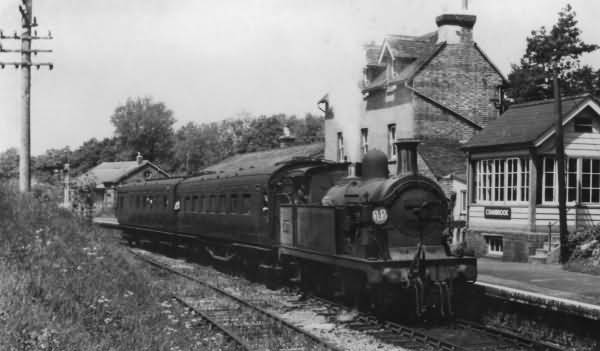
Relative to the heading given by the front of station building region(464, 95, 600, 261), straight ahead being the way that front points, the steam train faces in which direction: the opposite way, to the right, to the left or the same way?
to the left

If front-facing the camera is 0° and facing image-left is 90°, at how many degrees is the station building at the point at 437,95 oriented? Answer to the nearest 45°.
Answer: approximately 45°

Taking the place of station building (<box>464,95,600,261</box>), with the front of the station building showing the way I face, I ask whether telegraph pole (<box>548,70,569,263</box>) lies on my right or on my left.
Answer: on my left

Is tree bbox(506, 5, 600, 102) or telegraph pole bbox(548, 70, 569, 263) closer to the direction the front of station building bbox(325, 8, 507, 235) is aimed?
the telegraph pole

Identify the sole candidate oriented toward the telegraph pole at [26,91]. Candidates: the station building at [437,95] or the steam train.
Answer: the station building

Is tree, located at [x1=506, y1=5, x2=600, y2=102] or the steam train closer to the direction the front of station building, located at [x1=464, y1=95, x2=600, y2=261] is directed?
the steam train

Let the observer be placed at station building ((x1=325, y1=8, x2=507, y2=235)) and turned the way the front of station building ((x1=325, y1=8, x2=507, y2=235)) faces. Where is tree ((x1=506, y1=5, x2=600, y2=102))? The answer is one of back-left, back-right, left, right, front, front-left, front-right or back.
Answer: back

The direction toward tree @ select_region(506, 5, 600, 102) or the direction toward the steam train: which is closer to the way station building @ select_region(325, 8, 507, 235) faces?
the steam train

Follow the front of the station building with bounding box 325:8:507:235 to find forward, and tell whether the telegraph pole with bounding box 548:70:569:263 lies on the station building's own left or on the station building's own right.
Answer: on the station building's own left

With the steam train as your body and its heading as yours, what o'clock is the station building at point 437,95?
The station building is roughly at 8 o'clock from the steam train.

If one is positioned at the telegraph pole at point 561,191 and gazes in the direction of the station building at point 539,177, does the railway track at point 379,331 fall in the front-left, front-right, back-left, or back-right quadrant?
back-left
